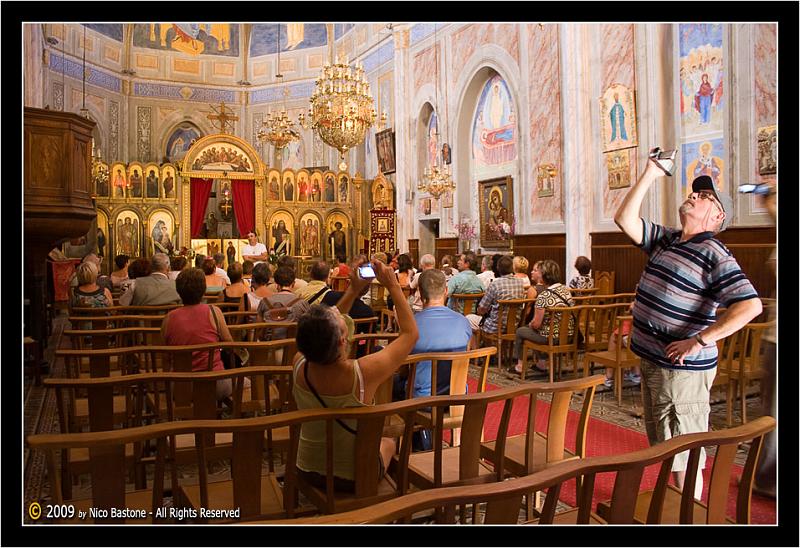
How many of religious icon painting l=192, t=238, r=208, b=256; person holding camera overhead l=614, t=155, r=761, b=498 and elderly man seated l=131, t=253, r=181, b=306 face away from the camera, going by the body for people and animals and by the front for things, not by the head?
1

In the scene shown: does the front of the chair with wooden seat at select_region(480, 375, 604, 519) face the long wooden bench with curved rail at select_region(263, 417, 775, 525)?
no

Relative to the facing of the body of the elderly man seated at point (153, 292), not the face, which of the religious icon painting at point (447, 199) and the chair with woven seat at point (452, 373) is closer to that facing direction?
the religious icon painting

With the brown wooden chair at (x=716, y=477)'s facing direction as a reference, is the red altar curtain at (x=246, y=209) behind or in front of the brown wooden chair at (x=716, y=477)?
in front

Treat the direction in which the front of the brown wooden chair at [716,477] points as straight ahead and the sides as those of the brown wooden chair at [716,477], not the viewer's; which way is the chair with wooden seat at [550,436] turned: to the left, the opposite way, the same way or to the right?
the same way

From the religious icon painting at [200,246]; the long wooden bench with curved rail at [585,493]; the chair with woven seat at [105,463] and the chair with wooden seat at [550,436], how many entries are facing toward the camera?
1

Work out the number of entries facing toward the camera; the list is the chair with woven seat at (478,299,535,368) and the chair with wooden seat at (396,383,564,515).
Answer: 0

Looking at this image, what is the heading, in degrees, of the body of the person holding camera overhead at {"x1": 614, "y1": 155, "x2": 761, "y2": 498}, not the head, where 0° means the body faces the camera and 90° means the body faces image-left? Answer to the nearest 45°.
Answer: approximately 45°

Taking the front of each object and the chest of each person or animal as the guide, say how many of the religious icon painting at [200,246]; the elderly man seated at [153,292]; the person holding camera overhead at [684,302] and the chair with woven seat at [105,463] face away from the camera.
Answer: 2

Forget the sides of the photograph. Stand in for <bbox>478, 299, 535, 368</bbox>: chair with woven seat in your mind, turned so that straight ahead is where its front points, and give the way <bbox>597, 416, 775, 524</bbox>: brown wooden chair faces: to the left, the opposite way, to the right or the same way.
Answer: the same way

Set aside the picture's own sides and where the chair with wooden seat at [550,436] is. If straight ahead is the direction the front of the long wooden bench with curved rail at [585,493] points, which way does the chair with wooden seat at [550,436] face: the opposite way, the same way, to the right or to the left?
the same way

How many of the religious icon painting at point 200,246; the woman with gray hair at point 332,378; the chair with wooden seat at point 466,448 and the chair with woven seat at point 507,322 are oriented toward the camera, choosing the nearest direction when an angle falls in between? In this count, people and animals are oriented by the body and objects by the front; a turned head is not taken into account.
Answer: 1

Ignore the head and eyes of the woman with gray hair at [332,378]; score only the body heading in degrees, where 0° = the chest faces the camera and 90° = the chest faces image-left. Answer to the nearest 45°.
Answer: approximately 225°

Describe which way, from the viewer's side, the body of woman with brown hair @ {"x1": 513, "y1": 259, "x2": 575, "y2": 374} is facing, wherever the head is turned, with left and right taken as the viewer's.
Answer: facing away from the viewer and to the left of the viewer

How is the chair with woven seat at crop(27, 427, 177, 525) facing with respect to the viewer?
away from the camera

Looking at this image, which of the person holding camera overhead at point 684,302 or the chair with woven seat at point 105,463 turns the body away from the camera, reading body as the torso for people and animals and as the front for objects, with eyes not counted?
the chair with woven seat

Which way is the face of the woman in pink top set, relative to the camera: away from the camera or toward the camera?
away from the camera

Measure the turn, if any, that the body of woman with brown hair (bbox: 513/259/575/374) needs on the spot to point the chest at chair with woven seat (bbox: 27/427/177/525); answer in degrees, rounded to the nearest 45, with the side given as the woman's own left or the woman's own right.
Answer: approximately 135° to the woman's own left

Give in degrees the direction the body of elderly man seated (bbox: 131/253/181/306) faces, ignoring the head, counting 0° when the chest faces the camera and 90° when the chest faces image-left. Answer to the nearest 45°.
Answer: approximately 180°

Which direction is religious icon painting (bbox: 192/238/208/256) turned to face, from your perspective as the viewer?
facing the viewer
